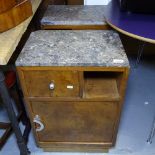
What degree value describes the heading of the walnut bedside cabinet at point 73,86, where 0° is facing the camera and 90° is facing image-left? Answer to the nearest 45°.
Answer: approximately 0°
